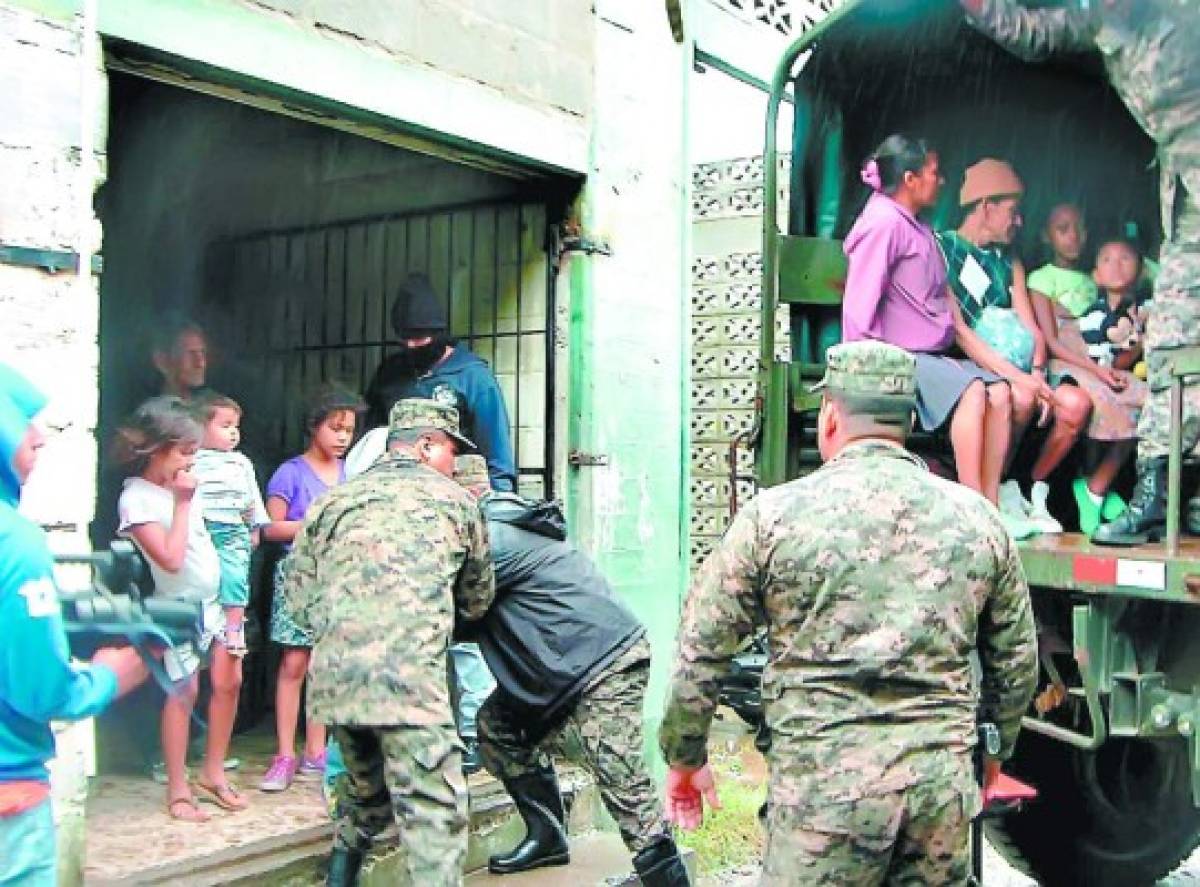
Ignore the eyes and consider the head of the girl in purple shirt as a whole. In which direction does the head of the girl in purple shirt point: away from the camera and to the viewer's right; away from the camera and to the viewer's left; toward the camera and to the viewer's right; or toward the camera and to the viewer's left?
toward the camera and to the viewer's right

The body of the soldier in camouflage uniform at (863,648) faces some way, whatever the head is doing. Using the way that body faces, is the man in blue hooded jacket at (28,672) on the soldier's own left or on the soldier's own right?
on the soldier's own left

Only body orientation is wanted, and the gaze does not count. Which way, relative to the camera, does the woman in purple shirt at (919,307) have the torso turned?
to the viewer's right

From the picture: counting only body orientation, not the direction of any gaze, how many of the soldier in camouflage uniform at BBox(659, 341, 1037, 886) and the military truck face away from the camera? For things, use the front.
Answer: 2

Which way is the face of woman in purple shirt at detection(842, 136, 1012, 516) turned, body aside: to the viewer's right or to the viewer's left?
to the viewer's right

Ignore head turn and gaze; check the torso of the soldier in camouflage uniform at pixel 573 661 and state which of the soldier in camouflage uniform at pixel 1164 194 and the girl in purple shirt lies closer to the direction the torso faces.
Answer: the girl in purple shirt

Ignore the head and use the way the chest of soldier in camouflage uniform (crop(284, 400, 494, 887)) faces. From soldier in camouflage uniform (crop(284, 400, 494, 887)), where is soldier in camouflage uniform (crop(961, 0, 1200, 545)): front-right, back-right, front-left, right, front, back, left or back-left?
front-right

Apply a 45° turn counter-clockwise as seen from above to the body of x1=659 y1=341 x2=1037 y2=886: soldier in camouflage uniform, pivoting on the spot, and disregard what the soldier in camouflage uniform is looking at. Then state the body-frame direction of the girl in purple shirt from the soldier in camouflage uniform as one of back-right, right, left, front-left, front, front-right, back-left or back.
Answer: front

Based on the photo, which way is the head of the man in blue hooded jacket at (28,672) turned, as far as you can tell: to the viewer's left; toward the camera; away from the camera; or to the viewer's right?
to the viewer's right

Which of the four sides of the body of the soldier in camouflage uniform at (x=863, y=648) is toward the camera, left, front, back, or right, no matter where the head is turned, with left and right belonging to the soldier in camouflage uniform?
back

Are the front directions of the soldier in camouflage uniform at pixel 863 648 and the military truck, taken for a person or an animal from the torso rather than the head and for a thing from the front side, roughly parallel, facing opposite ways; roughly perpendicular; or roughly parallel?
roughly parallel

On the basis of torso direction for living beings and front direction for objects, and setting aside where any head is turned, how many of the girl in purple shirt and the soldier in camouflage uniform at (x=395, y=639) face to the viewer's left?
0

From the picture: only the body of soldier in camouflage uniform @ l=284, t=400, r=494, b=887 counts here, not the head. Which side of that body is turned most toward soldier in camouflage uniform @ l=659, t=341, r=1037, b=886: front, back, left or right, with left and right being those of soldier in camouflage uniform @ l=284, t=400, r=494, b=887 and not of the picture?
right

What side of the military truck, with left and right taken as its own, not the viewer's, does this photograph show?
back
